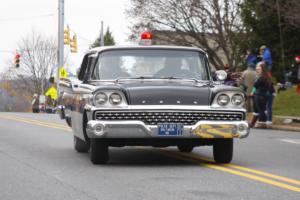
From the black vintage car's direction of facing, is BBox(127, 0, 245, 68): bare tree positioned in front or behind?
behind

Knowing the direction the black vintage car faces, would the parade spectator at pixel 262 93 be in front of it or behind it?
behind

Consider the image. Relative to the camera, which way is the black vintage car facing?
toward the camera
